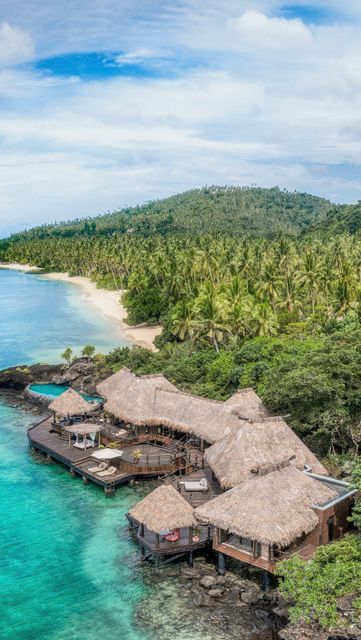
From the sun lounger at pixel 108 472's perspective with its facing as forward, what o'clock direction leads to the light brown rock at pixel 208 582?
The light brown rock is roughly at 10 o'clock from the sun lounger.

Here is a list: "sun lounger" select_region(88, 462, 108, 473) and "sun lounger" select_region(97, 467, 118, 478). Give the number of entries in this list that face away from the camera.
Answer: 0

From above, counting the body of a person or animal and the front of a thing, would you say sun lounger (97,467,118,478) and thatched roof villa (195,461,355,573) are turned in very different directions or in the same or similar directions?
same or similar directions

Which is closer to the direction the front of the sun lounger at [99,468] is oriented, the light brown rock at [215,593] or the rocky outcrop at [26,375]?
the light brown rock

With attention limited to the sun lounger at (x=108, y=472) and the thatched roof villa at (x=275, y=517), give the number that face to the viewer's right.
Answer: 0

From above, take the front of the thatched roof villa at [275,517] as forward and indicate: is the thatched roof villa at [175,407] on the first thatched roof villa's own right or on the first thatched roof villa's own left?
on the first thatched roof villa's own right

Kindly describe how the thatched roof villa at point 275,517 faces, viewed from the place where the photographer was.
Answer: facing the viewer and to the left of the viewer

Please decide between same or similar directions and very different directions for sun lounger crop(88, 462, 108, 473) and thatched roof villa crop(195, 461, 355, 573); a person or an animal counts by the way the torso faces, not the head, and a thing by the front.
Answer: same or similar directions

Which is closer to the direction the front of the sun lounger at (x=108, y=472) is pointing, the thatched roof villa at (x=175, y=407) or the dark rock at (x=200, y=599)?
the dark rock

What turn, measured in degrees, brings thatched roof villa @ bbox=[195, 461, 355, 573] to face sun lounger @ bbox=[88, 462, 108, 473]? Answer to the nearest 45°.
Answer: approximately 90° to its right

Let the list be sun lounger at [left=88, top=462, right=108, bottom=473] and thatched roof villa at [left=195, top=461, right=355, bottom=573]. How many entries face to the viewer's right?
0

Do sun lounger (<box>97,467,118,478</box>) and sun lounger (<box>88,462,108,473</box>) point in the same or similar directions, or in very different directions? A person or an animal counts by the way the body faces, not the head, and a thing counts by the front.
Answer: same or similar directions

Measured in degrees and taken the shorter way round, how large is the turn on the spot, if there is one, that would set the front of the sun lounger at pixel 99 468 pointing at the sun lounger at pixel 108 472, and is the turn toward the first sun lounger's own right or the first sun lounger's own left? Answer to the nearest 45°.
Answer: approximately 90° to the first sun lounger's own left
